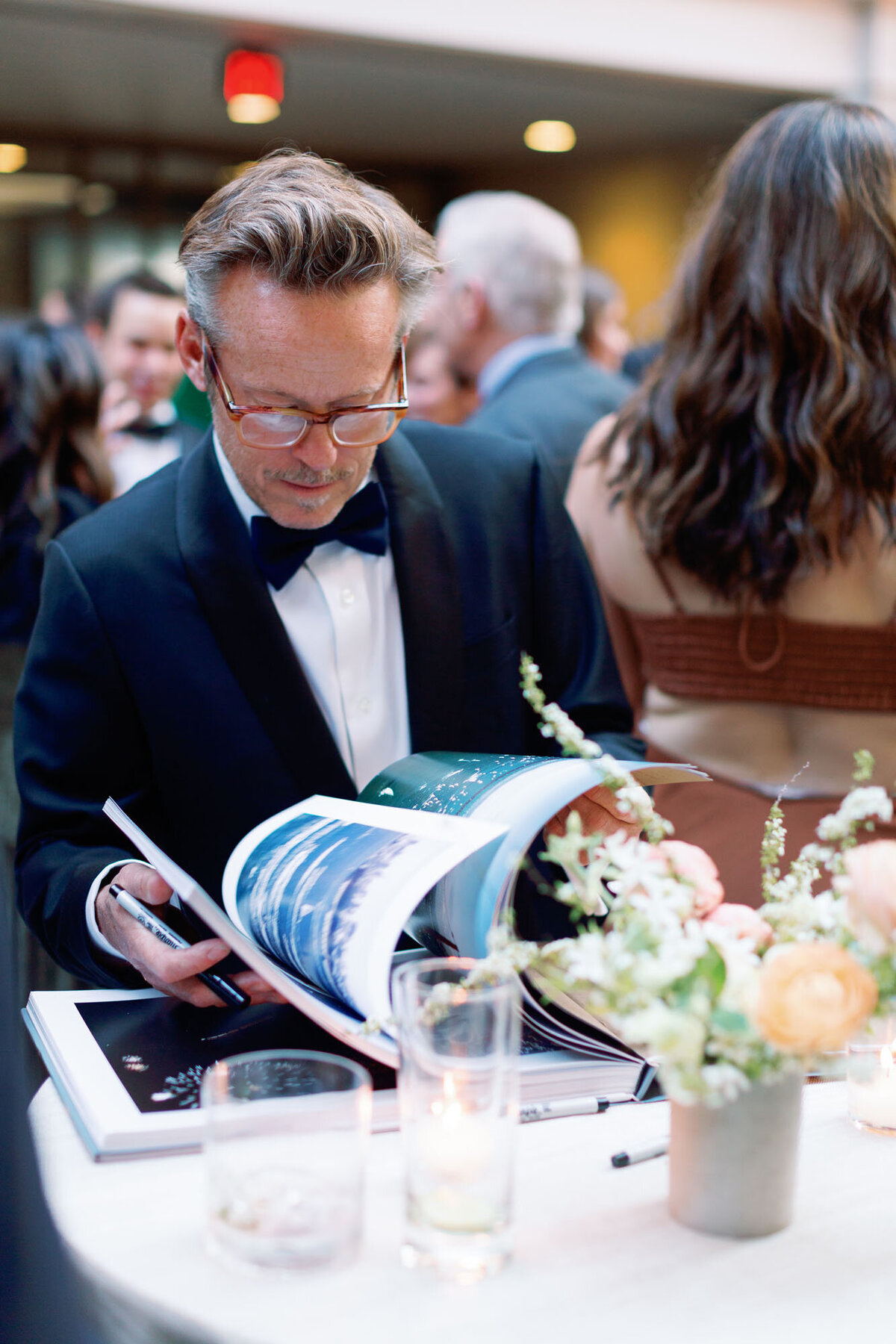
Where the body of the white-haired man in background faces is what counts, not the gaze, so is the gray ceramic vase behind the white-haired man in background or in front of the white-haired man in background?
behind

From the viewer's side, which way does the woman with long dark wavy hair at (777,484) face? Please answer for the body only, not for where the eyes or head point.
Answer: away from the camera

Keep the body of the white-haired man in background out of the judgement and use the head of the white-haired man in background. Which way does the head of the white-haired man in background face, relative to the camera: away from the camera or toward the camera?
away from the camera

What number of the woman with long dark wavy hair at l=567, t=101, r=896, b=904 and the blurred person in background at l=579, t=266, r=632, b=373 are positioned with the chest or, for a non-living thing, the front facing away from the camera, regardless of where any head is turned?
1

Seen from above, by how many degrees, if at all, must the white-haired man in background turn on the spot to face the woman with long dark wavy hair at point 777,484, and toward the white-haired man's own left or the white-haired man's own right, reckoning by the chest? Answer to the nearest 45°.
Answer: approximately 135° to the white-haired man's own left

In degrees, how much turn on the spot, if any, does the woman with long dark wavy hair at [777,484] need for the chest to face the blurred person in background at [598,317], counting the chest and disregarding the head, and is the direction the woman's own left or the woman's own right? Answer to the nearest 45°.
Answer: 0° — they already face them

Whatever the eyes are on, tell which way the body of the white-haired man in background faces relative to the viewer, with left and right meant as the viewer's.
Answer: facing away from the viewer and to the left of the viewer

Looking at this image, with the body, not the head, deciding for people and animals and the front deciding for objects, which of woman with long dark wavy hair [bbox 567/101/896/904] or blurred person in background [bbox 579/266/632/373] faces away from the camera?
the woman with long dark wavy hair
